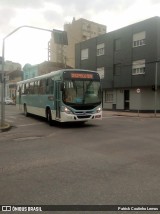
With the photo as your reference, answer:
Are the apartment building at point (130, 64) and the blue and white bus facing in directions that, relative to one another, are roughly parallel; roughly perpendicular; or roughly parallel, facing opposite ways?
roughly perpendicular

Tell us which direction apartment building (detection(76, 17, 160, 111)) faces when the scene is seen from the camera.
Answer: facing the viewer and to the left of the viewer

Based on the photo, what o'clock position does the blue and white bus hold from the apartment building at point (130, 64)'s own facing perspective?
The blue and white bus is roughly at 11 o'clock from the apartment building.

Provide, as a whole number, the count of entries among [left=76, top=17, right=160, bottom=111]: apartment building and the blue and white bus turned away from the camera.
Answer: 0

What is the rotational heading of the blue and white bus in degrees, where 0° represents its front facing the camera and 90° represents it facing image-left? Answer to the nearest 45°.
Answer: approximately 315°

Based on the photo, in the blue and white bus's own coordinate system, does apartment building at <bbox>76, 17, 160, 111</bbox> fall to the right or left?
on its left
